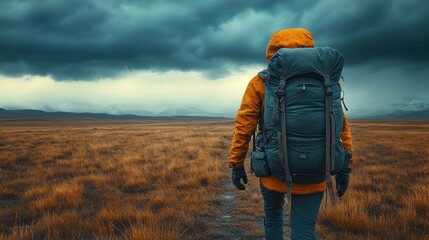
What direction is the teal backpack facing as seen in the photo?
toward the camera
